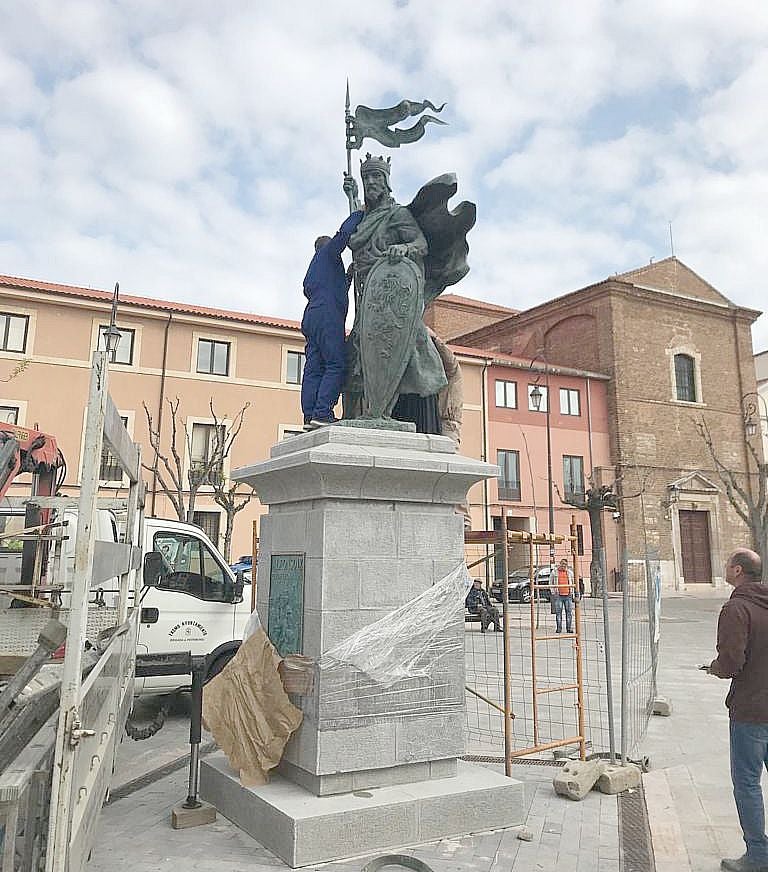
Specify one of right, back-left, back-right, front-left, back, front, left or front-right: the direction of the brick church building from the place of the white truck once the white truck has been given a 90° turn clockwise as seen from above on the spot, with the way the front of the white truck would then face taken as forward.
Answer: back-left

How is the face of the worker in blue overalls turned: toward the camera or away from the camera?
away from the camera

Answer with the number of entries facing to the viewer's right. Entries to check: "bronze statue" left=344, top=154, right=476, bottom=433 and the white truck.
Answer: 1

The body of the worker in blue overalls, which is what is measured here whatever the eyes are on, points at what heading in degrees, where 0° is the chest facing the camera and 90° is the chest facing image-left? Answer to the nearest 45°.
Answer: approximately 225°

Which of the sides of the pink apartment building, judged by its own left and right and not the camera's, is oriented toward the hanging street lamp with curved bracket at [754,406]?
left

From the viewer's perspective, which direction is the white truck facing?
to the viewer's right

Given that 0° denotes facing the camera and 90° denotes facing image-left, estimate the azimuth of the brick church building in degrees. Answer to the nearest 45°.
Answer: approximately 315°

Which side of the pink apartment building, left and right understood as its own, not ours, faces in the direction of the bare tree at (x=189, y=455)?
right

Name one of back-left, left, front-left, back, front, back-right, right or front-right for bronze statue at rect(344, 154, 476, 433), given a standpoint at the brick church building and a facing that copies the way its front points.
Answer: front-right

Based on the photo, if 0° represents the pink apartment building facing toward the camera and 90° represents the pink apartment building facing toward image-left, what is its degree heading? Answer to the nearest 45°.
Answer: approximately 315°

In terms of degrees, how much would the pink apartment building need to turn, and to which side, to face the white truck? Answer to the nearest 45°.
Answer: approximately 45° to its right

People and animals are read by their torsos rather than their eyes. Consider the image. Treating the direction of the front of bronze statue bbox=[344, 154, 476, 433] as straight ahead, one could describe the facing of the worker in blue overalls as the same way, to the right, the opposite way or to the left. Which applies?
the opposite way

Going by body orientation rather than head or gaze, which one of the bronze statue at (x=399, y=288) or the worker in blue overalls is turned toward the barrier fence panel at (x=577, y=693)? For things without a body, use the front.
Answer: the worker in blue overalls

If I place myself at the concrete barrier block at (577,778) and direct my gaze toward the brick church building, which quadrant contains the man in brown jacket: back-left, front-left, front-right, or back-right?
back-right

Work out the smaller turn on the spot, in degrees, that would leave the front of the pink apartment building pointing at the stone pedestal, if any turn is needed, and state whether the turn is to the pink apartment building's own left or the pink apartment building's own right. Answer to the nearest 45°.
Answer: approximately 45° to the pink apartment building's own right
